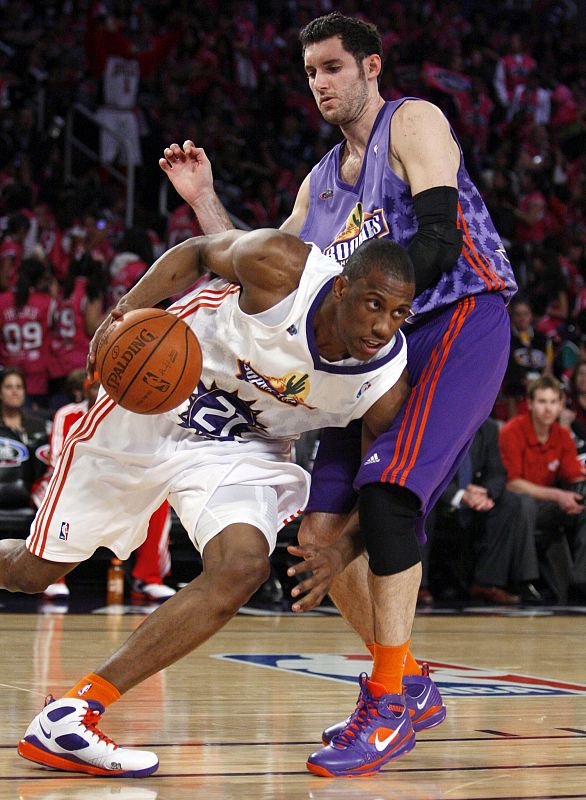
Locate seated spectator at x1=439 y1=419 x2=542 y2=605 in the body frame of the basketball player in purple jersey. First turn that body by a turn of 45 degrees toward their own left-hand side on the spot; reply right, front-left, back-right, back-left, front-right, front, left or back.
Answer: back

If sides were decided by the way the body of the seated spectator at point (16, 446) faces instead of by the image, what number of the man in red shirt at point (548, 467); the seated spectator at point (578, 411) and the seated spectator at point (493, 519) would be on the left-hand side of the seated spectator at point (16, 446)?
3

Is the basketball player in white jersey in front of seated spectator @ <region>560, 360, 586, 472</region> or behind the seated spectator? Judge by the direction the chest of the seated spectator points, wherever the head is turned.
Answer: in front

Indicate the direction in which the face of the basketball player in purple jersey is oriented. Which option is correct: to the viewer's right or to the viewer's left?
to the viewer's left

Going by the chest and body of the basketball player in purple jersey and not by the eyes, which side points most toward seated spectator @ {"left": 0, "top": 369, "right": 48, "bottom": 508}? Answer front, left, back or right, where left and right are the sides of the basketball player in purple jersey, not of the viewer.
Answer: right

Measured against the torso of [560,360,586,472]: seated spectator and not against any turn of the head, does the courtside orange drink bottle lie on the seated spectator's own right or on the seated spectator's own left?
on the seated spectator's own right

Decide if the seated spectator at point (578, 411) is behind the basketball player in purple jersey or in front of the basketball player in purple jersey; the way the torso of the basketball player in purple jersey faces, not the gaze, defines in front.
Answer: behind

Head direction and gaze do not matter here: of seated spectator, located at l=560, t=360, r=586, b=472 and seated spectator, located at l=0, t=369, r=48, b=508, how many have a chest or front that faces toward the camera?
2

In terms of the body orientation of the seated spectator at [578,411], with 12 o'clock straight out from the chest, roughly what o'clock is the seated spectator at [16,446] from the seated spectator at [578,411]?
the seated spectator at [16,446] is roughly at 2 o'clock from the seated spectator at [578,411].

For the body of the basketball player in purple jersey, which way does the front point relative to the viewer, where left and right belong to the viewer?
facing the viewer and to the left of the viewer

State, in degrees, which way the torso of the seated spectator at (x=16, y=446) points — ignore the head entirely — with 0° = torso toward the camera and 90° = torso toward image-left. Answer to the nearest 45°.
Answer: approximately 0°

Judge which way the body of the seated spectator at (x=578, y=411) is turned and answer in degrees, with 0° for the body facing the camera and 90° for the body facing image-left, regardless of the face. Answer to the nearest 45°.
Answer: approximately 0°
